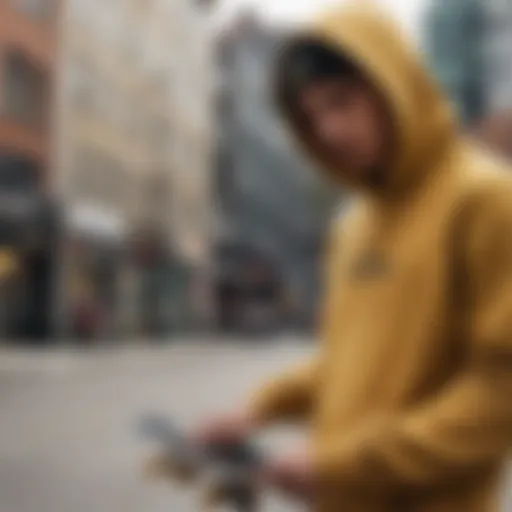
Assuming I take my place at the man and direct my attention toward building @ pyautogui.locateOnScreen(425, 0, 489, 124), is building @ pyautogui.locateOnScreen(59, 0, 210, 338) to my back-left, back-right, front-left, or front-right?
front-left

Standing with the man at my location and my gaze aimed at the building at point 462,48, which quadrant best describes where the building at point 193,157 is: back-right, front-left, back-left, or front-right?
front-left

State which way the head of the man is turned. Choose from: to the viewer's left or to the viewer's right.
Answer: to the viewer's left

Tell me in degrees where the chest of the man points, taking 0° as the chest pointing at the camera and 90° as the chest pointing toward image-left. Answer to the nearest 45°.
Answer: approximately 45°
